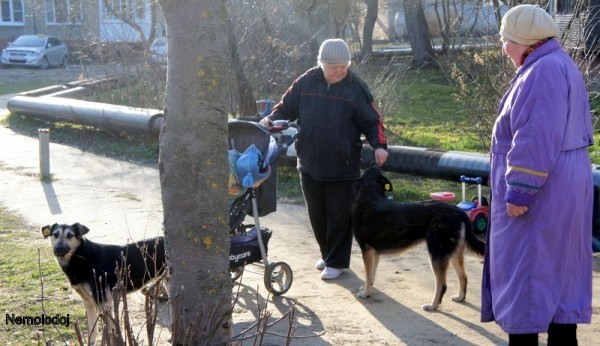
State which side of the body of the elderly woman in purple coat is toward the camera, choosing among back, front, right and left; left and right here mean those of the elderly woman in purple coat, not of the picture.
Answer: left

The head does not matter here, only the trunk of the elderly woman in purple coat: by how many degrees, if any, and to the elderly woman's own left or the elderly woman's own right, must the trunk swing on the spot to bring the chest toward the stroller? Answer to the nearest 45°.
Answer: approximately 45° to the elderly woman's own right

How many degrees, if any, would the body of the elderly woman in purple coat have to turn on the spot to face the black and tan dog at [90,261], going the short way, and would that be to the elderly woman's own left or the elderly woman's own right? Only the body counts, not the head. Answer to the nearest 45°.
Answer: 0° — they already face it

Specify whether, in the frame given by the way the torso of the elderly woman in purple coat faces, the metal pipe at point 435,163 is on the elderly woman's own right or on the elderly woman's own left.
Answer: on the elderly woman's own right

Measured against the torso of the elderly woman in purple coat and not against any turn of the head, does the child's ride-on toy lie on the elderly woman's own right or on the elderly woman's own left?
on the elderly woman's own right
